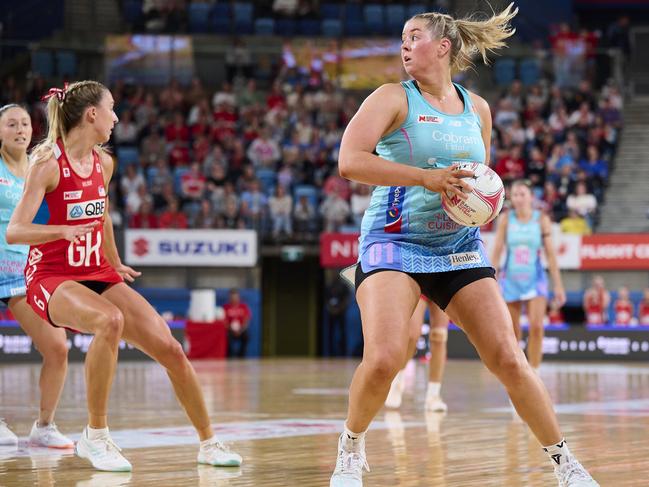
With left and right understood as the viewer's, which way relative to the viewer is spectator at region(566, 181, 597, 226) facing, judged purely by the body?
facing the viewer

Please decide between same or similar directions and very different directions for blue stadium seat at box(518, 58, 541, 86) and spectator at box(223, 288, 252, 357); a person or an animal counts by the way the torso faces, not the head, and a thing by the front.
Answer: same or similar directions

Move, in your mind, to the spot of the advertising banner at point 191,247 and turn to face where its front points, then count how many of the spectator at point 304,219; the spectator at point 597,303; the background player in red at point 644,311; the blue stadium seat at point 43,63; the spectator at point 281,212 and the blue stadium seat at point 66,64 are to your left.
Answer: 4

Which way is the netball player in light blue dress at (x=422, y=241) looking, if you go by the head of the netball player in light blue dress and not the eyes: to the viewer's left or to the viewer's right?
to the viewer's left

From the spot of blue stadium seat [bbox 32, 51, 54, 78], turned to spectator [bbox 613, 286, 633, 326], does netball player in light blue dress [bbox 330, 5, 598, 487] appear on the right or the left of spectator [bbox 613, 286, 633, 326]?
right

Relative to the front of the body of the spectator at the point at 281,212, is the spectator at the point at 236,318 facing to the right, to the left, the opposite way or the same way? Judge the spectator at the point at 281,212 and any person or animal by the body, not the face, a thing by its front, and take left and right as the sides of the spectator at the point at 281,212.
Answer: the same way

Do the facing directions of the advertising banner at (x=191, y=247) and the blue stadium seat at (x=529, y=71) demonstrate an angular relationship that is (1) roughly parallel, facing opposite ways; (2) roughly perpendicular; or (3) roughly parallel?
roughly parallel

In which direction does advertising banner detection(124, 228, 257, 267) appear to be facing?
toward the camera

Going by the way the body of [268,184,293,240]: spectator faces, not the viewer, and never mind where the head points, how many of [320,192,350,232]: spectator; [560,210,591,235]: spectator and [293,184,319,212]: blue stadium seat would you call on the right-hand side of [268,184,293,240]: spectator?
0

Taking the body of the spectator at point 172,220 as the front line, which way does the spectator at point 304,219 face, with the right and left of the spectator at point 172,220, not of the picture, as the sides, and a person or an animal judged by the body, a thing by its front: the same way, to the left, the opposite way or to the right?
the same way

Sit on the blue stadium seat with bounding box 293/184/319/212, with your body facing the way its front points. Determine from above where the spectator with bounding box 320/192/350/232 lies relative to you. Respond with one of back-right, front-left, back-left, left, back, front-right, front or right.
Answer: front-left

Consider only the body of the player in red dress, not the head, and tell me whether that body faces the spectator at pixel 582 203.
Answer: no

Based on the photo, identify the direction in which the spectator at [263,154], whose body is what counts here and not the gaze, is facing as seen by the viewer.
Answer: toward the camera

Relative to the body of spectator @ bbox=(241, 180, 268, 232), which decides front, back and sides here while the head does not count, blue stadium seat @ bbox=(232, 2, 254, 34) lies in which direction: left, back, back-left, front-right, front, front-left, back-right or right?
back

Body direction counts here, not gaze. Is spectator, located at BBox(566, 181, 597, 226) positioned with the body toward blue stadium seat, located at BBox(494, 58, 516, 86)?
no

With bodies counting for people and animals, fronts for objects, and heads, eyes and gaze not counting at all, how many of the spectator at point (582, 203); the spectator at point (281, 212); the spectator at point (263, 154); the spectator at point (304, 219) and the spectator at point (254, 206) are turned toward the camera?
5

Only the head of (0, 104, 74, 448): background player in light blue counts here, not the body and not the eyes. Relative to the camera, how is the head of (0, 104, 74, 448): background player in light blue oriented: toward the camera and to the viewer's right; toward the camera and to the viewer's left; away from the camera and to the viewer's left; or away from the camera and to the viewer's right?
toward the camera and to the viewer's right

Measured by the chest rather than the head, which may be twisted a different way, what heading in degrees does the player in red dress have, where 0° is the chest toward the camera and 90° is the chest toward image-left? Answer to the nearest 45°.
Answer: approximately 315°
